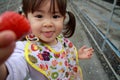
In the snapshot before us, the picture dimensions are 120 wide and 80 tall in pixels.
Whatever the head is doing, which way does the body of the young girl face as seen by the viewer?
toward the camera
